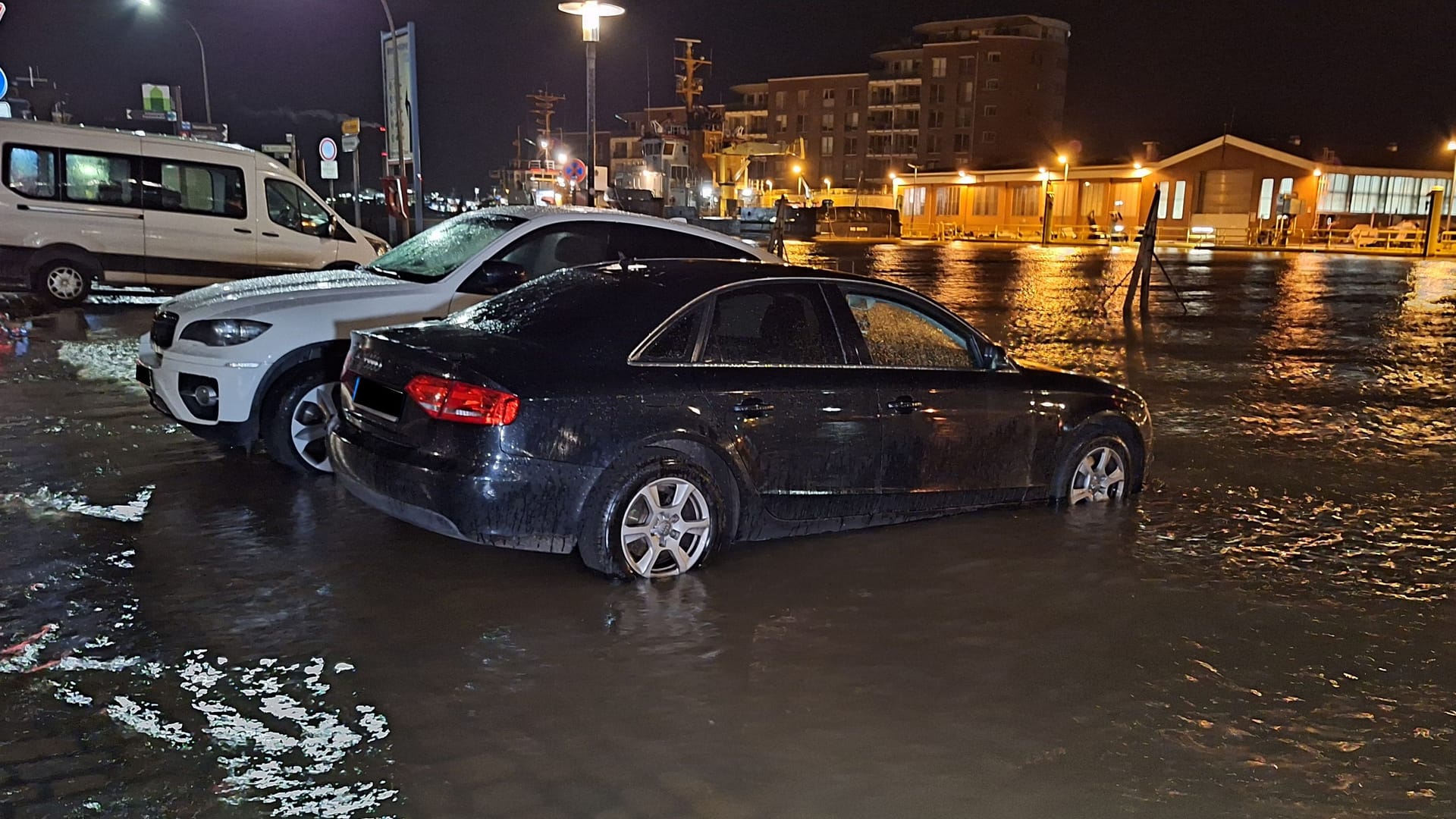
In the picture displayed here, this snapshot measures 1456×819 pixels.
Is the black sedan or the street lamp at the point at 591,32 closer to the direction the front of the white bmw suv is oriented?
the black sedan

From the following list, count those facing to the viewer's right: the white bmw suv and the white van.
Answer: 1

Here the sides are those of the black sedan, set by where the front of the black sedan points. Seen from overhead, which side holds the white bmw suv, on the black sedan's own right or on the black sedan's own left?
on the black sedan's own left

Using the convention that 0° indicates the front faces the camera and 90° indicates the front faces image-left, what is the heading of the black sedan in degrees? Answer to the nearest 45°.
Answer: approximately 225°

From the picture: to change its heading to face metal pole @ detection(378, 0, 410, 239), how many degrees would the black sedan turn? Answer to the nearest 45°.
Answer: approximately 45° to its left

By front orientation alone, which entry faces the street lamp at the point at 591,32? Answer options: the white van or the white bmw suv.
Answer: the white van

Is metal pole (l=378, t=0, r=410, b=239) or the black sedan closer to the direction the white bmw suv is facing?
the black sedan

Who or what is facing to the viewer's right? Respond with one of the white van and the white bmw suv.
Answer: the white van

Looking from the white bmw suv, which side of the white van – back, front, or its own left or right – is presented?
right

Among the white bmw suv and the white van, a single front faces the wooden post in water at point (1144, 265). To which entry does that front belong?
the white van

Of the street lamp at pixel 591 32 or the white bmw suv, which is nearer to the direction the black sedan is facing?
the street lamp

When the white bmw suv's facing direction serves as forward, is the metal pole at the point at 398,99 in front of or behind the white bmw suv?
behind

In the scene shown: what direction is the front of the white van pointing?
to the viewer's right
